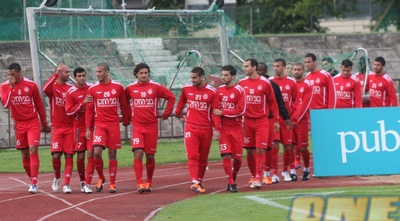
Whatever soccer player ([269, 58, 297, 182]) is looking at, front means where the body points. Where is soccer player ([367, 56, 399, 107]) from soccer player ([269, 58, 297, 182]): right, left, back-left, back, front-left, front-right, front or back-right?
back-left

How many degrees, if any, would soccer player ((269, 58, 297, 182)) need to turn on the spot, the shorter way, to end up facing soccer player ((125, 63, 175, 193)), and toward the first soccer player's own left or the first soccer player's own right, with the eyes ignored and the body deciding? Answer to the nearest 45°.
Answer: approximately 45° to the first soccer player's own right

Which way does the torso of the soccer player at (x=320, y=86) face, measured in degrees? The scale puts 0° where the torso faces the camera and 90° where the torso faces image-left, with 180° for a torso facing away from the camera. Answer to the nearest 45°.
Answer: approximately 45°

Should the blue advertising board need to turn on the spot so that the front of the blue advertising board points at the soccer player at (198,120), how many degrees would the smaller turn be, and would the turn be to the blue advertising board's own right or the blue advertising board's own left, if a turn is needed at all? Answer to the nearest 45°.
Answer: approximately 90° to the blue advertising board's own right

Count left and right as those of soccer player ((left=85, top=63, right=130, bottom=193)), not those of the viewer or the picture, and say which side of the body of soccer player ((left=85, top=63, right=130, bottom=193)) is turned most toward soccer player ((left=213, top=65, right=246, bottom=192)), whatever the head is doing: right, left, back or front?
left
